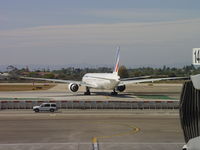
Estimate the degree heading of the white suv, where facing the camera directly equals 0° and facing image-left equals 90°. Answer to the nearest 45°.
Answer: approximately 90°

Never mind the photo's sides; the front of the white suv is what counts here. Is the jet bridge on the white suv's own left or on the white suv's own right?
on the white suv's own left
